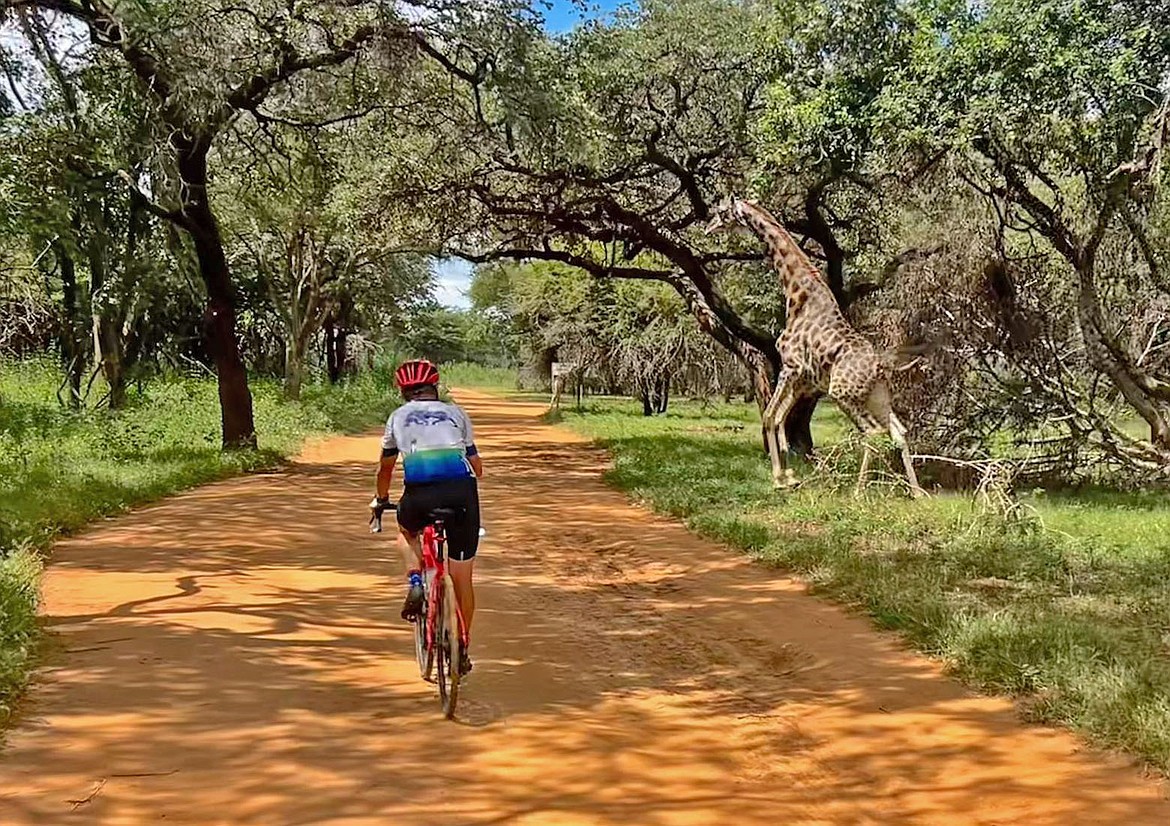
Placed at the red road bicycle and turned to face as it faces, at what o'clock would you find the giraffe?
The giraffe is roughly at 1 o'clock from the red road bicycle.

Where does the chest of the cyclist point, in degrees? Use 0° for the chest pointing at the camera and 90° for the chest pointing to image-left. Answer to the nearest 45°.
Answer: approximately 180°

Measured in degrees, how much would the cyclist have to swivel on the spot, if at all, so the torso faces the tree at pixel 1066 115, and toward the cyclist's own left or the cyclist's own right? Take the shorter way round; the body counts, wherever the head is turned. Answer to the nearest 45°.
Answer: approximately 45° to the cyclist's own right

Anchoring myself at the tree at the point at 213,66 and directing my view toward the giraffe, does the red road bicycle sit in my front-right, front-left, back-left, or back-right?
front-right

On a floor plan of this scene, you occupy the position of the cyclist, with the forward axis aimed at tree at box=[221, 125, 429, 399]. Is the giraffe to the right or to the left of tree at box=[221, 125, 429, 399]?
right

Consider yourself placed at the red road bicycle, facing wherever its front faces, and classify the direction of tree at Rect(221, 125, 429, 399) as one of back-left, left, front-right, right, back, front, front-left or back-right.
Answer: front

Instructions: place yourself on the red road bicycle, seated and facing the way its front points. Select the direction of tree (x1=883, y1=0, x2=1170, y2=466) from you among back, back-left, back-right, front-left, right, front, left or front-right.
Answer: front-right

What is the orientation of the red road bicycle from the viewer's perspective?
away from the camera

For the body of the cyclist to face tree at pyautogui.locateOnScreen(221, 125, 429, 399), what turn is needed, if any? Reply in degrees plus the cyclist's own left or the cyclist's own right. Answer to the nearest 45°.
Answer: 0° — they already face it

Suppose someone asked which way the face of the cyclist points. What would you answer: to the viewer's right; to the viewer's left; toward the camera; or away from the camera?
away from the camera
